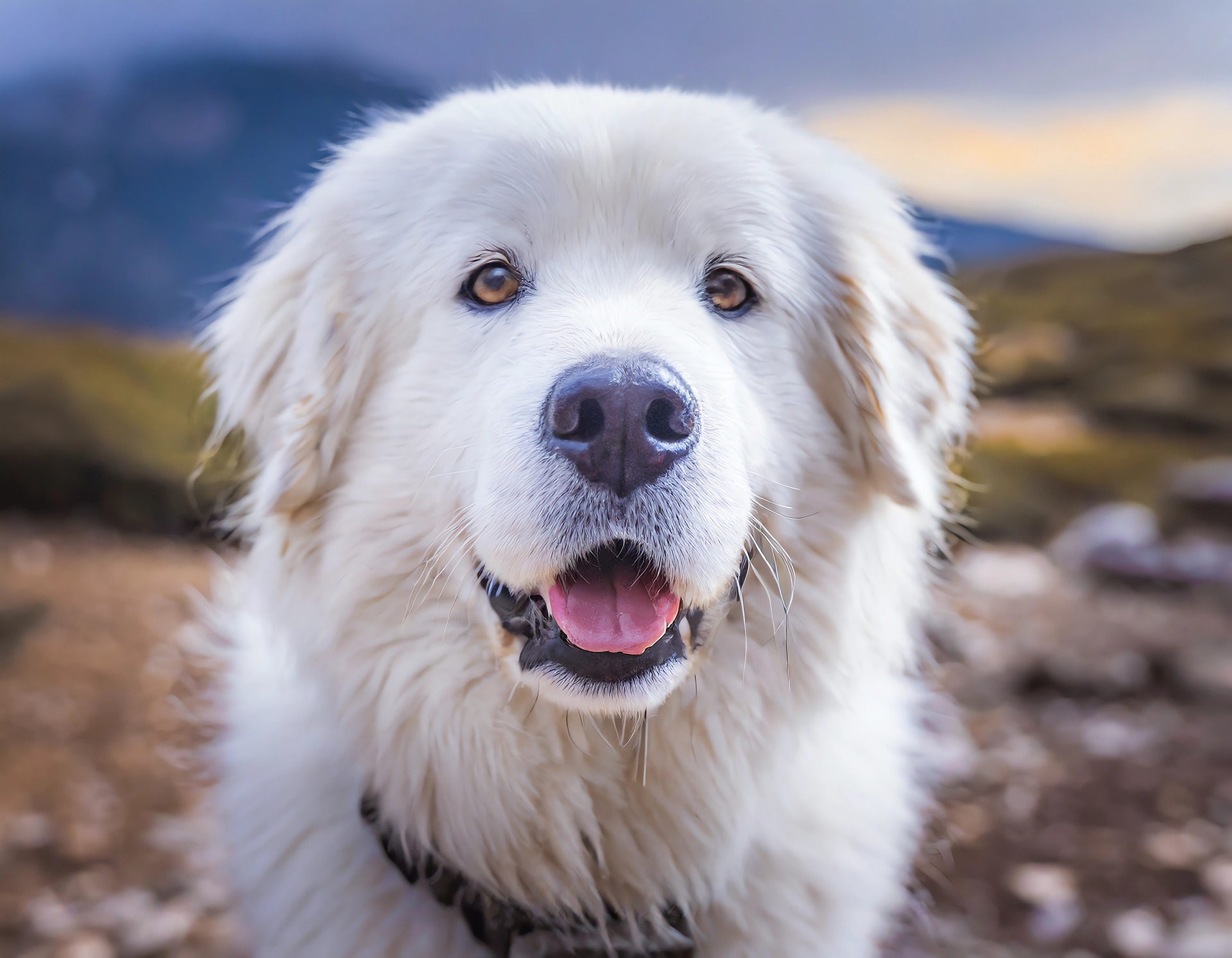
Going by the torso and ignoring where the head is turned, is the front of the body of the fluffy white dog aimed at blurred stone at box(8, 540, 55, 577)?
no

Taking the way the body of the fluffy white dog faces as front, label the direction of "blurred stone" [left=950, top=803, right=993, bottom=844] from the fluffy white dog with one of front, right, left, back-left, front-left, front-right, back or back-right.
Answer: back-left

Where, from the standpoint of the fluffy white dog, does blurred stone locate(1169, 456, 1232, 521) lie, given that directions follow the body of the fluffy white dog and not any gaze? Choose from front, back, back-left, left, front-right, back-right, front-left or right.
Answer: back-left

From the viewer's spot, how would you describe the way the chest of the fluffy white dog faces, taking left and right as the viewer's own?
facing the viewer

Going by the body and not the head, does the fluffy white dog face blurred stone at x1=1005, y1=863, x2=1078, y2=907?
no

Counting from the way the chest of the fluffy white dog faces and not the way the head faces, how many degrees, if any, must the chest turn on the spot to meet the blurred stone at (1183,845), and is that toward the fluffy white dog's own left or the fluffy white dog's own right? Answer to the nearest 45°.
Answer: approximately 135° to the fluffy white dog's own left

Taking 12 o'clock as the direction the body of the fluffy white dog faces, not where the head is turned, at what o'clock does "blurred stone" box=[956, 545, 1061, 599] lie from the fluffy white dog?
The blurred stone is roughly at 7 o'clock from the fluffy white dog.

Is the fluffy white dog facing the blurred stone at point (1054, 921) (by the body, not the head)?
no
